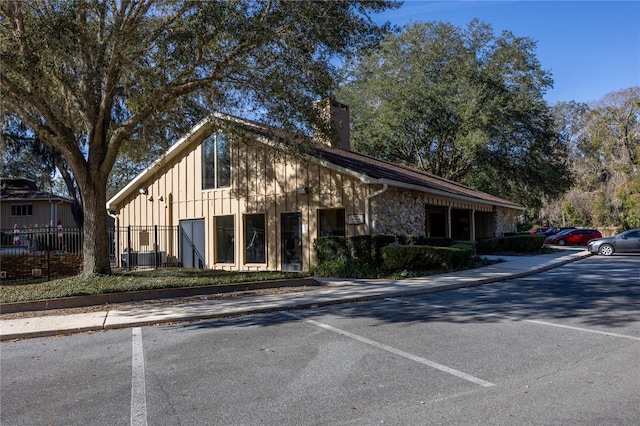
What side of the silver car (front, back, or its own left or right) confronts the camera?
left

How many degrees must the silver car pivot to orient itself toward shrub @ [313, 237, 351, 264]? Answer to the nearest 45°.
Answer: approximately 45° to its left

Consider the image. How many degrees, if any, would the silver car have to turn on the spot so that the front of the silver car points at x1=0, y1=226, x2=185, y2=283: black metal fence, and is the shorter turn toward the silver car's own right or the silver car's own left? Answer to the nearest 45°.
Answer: approximately 45° to the silver car's own left

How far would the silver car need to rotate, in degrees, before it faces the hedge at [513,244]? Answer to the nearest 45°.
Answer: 0° — it already faces it

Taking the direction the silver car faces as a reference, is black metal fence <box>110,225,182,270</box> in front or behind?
in front

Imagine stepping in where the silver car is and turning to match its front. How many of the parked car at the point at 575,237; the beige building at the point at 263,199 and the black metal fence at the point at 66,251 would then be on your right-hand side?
1

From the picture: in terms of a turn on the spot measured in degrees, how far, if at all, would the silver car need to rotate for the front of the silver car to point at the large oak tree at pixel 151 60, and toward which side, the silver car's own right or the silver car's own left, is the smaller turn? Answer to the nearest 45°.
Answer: approximately 45° to the silver car's own left
